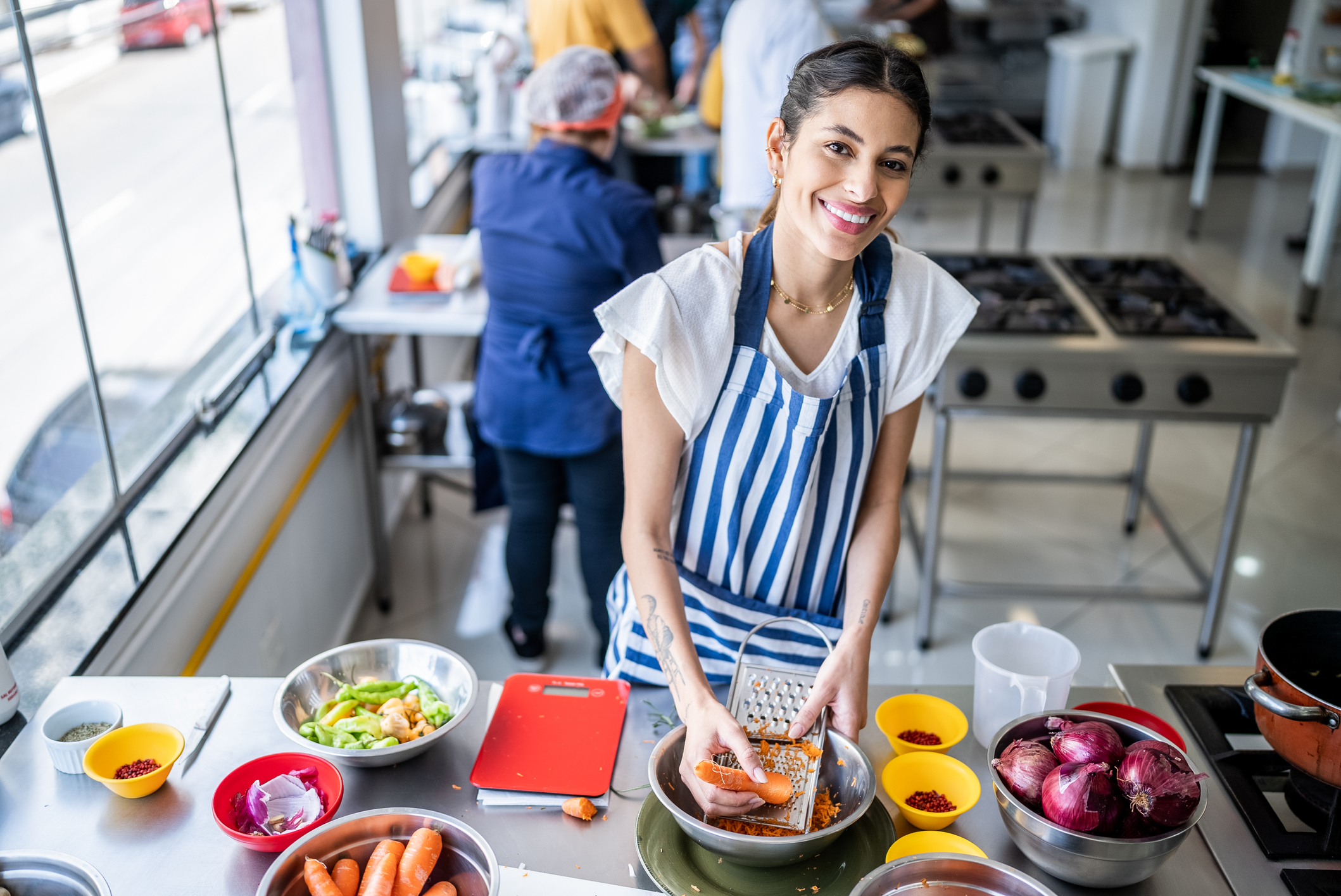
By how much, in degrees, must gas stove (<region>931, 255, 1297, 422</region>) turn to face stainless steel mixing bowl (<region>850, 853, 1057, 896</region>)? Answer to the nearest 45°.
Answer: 0° — it already faces it

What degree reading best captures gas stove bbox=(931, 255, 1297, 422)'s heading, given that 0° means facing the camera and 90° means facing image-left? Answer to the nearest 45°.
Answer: approximately 0°
